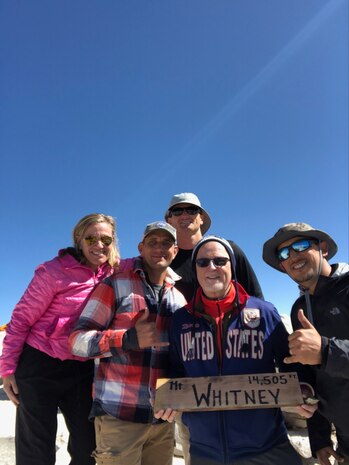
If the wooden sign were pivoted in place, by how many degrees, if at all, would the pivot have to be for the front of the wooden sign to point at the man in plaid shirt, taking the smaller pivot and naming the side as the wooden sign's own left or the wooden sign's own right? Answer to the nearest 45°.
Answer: approximately 135° to the wooden sign's own right

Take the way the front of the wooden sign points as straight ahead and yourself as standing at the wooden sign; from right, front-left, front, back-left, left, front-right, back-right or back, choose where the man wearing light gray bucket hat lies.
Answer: back
